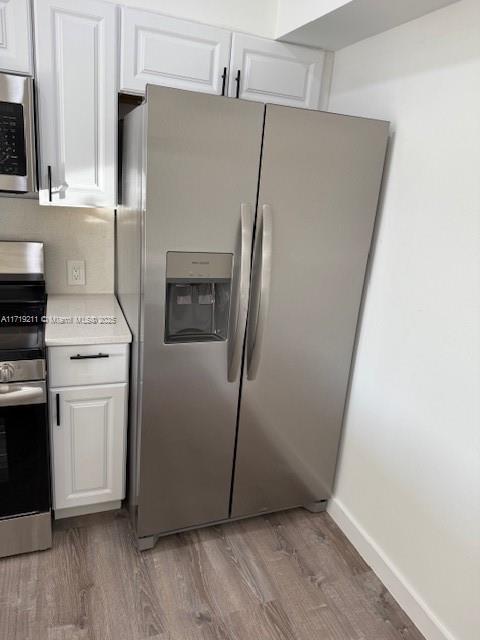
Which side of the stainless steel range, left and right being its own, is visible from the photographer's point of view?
front

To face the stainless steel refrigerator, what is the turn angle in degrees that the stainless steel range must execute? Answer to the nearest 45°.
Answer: approximately 90° to its left
